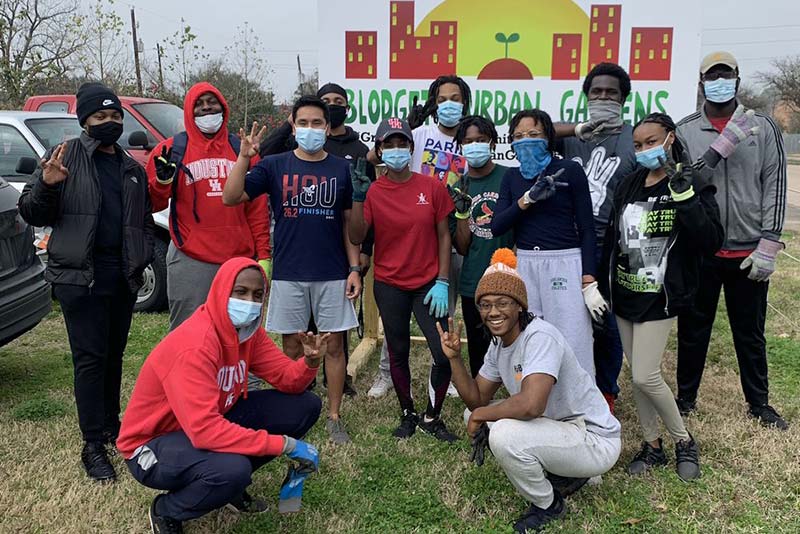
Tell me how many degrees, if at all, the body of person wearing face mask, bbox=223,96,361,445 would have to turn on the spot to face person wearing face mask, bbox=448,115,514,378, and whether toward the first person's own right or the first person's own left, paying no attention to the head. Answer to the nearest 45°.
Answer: approximately 90° to the first person's own left

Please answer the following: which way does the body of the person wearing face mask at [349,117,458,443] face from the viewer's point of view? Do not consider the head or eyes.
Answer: toward the camera

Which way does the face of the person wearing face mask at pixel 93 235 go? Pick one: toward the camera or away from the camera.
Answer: toward the camera

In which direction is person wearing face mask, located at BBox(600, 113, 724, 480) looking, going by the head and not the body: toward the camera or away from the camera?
toward the camera

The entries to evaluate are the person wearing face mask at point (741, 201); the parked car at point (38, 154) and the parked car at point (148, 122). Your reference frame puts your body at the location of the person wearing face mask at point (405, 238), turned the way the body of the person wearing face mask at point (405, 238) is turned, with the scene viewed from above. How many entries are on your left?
1

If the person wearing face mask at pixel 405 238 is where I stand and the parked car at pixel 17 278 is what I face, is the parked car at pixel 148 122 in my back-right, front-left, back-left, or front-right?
front-right

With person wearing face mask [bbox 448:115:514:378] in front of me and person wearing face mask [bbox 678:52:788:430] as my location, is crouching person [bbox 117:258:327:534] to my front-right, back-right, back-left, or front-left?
front-left

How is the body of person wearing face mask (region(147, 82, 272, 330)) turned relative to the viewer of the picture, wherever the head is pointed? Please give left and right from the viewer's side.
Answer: facing the viewer

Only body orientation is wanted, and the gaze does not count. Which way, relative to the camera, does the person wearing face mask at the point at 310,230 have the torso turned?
toward the camera

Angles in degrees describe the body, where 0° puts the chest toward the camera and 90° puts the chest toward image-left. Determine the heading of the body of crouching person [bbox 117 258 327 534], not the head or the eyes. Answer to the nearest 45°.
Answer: approximately 315°

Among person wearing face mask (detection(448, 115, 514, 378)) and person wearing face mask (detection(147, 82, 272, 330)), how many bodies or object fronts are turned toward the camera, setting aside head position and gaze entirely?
2

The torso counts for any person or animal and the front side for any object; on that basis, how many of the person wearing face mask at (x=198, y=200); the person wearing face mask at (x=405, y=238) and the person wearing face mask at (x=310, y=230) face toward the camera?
3

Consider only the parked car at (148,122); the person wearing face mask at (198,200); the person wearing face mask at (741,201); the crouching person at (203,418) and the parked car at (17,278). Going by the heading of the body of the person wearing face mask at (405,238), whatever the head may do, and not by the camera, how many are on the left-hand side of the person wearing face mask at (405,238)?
1
